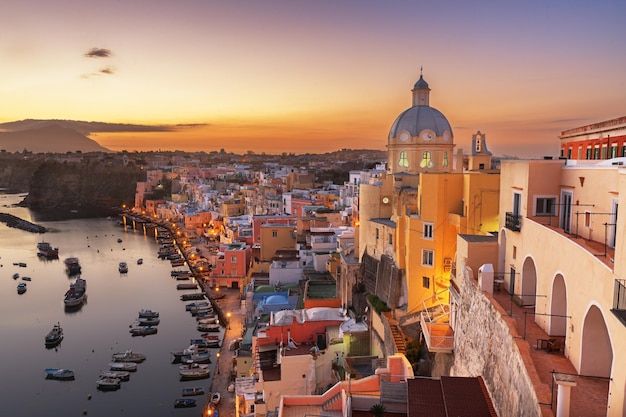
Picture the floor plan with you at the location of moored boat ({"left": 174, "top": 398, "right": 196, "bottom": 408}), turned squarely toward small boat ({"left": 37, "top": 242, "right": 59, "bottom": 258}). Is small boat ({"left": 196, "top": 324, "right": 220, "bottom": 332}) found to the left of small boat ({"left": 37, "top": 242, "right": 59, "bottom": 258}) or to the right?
right

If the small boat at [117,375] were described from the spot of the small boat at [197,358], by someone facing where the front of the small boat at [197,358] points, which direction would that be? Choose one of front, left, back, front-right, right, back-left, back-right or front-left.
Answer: front

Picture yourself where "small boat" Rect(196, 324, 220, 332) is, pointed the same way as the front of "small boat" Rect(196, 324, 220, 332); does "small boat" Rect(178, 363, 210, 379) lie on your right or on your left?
on your left

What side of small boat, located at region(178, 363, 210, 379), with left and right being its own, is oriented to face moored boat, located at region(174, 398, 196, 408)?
left

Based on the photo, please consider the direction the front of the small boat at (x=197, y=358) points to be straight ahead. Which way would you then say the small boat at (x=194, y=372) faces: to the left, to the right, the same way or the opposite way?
the same way

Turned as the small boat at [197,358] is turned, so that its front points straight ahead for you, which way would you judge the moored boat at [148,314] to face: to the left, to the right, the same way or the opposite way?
the same way

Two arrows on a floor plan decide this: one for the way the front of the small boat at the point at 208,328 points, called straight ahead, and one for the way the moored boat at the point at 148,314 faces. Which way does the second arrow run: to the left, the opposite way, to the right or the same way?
the same way

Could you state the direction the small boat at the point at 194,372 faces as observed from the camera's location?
facing to the left of the viewer

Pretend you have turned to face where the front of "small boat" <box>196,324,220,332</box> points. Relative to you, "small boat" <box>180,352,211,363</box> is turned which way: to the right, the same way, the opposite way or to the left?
the same way

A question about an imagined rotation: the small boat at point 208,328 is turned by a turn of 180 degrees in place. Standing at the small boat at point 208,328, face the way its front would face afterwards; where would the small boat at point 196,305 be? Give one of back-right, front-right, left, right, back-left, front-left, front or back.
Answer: left

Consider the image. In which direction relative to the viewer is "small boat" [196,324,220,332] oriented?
to the viewer's left

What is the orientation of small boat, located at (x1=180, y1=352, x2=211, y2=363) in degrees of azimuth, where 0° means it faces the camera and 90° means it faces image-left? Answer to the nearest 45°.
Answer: approximately 90°

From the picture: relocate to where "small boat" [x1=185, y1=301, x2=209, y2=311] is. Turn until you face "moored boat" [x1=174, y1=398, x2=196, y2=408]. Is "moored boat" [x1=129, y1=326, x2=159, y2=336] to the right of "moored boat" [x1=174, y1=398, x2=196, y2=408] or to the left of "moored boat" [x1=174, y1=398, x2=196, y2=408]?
right

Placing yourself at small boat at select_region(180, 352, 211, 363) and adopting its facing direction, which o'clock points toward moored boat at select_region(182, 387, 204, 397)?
The moored boat is roughly at 9 o'clock from the small boat.

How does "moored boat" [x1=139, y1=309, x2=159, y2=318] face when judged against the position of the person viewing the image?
facing to the left of the viewer

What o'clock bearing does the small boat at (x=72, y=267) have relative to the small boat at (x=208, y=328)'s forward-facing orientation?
the small boat at (x=72, y=267) is roughly at 2 o'clock from the small boat at (x=208, y=328).
